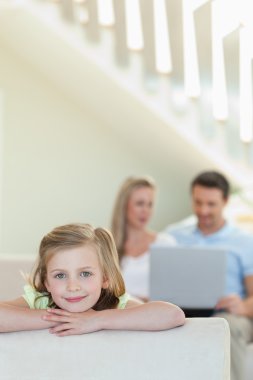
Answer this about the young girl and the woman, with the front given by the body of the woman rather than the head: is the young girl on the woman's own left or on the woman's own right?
on the woman's own right

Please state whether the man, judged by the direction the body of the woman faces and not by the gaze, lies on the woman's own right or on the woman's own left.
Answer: on the woman's own left

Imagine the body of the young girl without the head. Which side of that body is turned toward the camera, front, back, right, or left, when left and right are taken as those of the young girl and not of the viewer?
front

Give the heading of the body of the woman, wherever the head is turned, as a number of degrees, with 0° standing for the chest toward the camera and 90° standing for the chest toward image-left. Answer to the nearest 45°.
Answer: approximately 315°

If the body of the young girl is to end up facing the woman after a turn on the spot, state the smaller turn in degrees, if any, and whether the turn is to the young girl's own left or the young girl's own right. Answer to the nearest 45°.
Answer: approximately 180°

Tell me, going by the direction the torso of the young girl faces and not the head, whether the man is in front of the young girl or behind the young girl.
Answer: behind

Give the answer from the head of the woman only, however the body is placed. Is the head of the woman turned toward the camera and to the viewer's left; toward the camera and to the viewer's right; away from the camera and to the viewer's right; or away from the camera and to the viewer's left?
toward the camera and to the viewer's right

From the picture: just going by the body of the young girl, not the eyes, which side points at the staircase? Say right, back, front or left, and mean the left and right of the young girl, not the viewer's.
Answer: back

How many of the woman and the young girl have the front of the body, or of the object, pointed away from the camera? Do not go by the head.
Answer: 0
